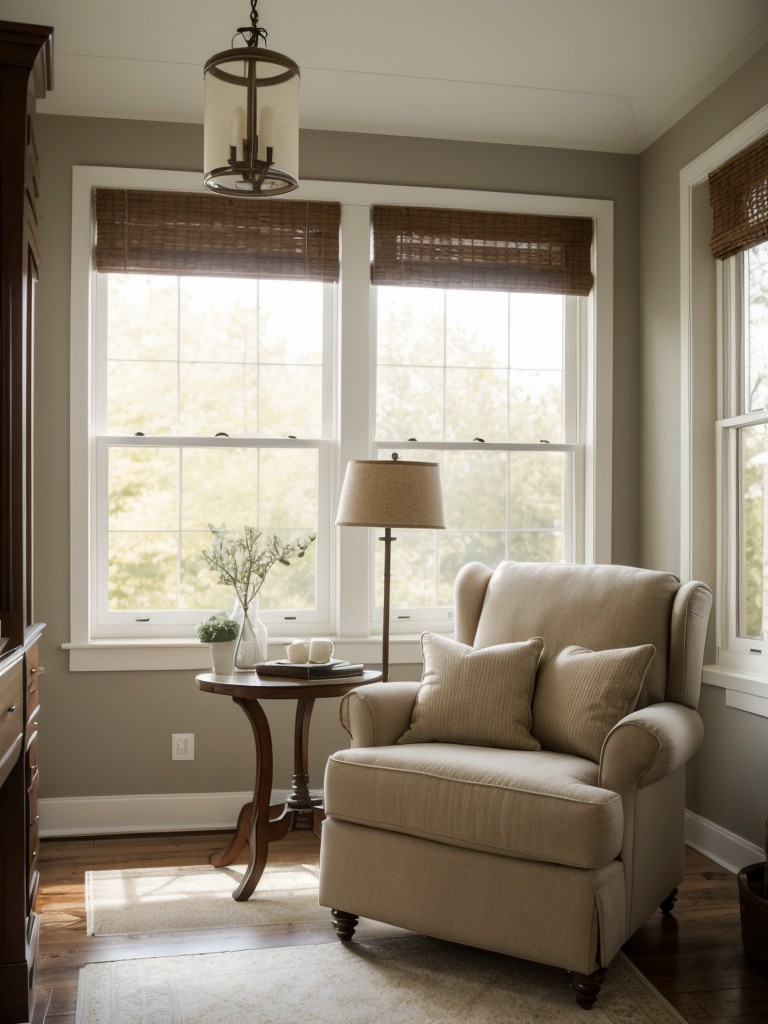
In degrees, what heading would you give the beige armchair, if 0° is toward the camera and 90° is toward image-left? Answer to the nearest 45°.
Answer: approximately 45°

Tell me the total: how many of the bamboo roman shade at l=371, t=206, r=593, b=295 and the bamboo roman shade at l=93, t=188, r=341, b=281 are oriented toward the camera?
2

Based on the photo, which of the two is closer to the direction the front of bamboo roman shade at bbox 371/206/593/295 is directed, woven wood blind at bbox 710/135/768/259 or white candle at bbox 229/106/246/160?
the white candle

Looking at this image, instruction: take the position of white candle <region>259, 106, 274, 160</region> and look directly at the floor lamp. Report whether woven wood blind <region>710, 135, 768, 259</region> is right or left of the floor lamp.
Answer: right

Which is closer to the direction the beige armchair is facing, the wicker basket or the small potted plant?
the small potted plant

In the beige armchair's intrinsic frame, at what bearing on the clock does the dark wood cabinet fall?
The dark wood cabinet is roughly at 1 o'clock from the beige armchair.

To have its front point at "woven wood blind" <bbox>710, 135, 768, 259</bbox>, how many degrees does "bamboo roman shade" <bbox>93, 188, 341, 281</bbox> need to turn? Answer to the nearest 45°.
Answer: approximately 45° to its left
